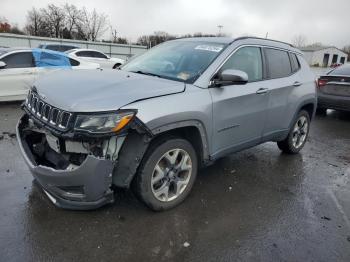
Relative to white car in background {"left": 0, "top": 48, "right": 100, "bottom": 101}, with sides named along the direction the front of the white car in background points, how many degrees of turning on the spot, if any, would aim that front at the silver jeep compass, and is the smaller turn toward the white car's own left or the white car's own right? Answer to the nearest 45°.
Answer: approximately 90° to the white car's own left

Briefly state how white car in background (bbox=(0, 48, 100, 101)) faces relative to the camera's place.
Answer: facing to the left of the viewer

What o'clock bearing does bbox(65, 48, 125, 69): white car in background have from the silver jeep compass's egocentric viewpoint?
The white car in background is roughly at 4 o'clock from the silver jeep compass.

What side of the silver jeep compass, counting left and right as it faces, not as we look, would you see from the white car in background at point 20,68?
right

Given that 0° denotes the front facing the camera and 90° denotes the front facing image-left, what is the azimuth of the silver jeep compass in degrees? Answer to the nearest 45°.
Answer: approximately 45°
